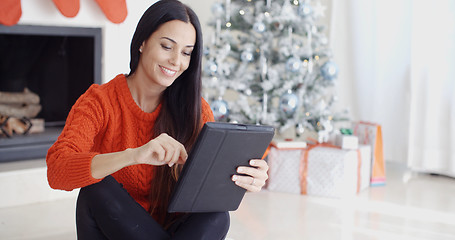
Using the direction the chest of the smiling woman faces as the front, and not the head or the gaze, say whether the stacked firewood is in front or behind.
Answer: behind

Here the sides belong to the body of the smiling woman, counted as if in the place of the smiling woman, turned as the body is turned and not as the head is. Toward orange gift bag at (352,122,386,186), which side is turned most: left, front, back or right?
left

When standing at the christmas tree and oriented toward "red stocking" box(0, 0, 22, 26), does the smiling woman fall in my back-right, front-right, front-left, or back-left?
front-left

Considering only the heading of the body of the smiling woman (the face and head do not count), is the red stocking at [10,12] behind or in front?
behind

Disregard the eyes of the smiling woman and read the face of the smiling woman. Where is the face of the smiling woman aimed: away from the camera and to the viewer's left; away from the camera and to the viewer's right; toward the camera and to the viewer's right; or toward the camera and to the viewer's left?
toward the camera and to the viewer's right

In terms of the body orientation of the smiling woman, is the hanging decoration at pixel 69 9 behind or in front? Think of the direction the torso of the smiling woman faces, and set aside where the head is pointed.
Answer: behind

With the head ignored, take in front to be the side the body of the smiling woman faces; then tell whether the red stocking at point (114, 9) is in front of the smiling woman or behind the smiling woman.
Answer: behind
